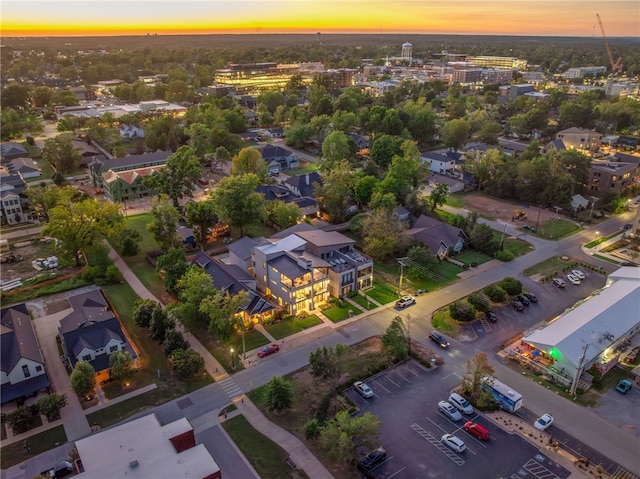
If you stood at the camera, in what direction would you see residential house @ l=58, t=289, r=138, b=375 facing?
facing the viewer

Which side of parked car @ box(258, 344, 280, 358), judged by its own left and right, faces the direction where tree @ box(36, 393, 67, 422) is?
front

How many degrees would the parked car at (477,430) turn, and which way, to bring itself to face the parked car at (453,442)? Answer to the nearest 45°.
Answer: approximately 90° to its left

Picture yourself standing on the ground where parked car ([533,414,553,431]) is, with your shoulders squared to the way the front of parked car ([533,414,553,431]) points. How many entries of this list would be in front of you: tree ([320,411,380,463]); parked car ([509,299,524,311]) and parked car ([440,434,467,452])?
2

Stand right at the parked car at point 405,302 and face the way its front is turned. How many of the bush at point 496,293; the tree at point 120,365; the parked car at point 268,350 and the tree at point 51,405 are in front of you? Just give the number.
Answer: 3

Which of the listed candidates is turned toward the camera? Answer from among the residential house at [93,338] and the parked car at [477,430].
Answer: the residential house

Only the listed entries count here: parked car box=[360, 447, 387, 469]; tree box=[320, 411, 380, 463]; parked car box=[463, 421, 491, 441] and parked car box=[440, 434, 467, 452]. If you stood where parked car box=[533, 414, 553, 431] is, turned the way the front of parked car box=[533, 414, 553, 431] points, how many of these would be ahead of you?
4

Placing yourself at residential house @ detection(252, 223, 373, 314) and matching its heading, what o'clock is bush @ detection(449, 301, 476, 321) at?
The bush is roughly at 11 o'clock from the residential house.

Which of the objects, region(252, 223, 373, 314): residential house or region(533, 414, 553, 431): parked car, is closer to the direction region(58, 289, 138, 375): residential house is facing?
the parked car

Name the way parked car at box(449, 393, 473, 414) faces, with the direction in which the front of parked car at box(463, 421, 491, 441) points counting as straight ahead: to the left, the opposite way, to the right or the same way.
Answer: the opposite way

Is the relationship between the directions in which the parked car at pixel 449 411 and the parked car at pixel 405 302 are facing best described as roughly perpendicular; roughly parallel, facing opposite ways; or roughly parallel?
roughly perpendicular

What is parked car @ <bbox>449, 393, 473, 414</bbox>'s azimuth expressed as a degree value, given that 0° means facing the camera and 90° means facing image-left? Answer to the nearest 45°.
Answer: approximately 315°

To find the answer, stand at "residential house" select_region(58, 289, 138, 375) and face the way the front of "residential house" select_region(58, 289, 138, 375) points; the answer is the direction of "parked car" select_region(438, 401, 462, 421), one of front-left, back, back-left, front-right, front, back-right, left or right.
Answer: front-left

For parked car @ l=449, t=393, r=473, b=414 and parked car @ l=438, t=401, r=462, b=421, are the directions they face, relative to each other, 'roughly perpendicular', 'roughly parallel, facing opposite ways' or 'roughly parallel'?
roughly parallel
